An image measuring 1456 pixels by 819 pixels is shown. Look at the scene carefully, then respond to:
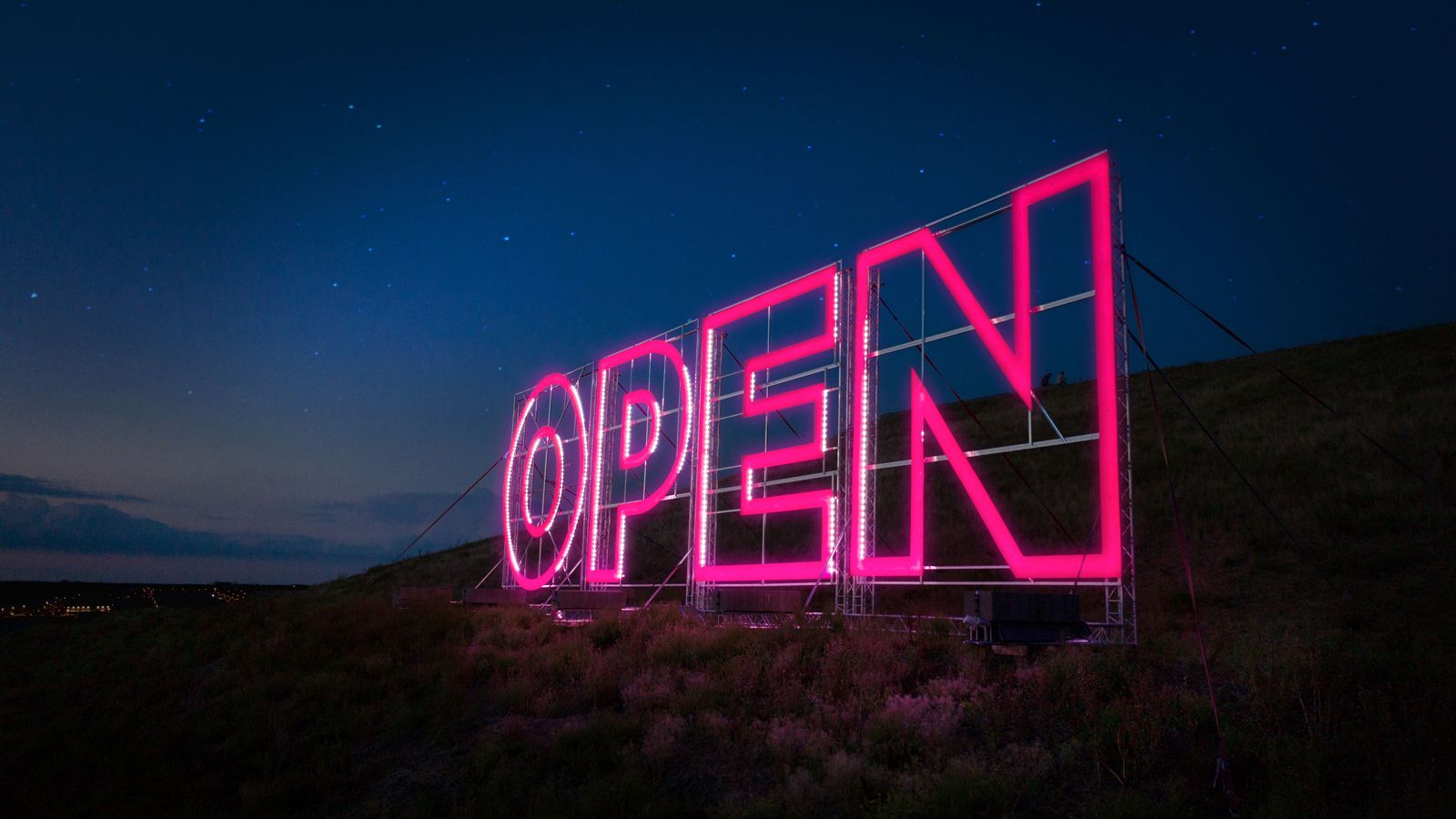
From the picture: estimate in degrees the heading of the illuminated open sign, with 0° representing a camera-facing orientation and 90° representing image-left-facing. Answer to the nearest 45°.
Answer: approximately 45°
